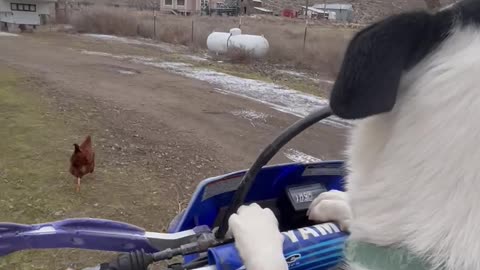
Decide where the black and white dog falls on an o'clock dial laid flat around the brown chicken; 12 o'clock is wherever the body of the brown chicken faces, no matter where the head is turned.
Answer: The black and white dog is roughly at 10 o'clock from the brown chicken.

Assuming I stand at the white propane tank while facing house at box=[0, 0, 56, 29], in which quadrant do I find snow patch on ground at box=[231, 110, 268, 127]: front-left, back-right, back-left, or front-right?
back-left

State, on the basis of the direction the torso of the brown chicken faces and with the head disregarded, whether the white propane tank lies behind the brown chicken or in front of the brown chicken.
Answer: behind

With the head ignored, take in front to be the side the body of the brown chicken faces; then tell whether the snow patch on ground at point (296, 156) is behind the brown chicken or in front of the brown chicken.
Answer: behind

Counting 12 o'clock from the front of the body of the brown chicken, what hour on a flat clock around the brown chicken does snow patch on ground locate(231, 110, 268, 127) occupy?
The snow patch on ground is roughly at 6 o'clock from the brown chicken.

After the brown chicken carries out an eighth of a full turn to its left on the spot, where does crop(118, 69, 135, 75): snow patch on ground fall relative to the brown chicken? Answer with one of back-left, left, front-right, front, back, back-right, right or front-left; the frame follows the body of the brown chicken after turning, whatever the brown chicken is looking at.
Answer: back

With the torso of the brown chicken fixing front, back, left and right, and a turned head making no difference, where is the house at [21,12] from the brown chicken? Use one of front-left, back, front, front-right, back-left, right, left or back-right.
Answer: back-right
